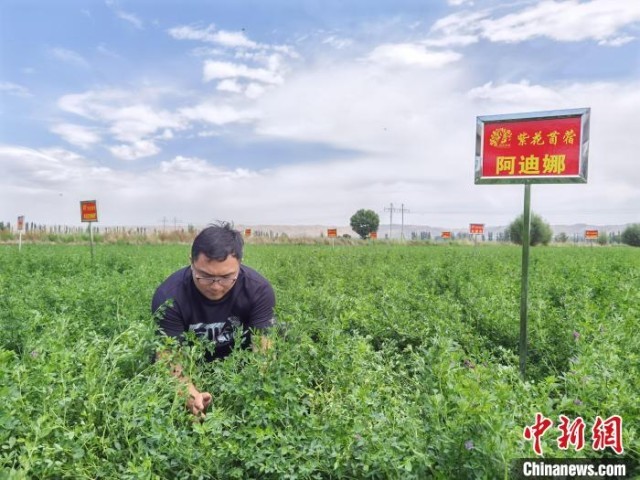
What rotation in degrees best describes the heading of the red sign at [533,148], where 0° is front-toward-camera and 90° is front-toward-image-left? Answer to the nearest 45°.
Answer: approximately 0°

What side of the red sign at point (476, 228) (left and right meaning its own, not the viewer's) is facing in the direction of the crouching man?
front

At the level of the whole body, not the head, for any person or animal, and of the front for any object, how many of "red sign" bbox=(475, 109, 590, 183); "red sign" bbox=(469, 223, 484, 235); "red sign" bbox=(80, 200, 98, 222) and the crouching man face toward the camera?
4

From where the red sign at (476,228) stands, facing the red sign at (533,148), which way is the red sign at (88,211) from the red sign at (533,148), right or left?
right

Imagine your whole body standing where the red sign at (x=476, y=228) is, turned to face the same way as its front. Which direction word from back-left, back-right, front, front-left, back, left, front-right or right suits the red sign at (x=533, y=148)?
front

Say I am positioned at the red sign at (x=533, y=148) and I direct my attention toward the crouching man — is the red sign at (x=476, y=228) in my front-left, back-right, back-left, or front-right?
back-right

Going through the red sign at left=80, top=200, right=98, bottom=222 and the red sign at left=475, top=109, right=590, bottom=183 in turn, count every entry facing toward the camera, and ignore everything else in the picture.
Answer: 2

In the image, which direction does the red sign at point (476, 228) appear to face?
toward the camera

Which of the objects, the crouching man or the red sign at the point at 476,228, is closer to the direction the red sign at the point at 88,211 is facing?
the crouching man

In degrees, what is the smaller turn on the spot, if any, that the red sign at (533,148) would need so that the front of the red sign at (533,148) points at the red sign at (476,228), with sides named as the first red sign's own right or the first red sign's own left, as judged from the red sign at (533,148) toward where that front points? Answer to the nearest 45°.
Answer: approximately 180°

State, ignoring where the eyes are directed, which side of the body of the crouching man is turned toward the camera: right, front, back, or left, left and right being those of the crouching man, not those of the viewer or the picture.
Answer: front

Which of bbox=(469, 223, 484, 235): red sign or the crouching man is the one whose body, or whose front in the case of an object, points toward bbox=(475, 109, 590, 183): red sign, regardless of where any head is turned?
bbox=(469, 223, 484, 235): red sign

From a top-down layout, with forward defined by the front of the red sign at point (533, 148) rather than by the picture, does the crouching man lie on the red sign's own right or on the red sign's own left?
on the red sign's own right

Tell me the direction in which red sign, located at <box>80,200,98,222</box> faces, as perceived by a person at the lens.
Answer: facing the viewer

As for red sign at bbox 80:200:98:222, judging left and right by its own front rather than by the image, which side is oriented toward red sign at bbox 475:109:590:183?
front
